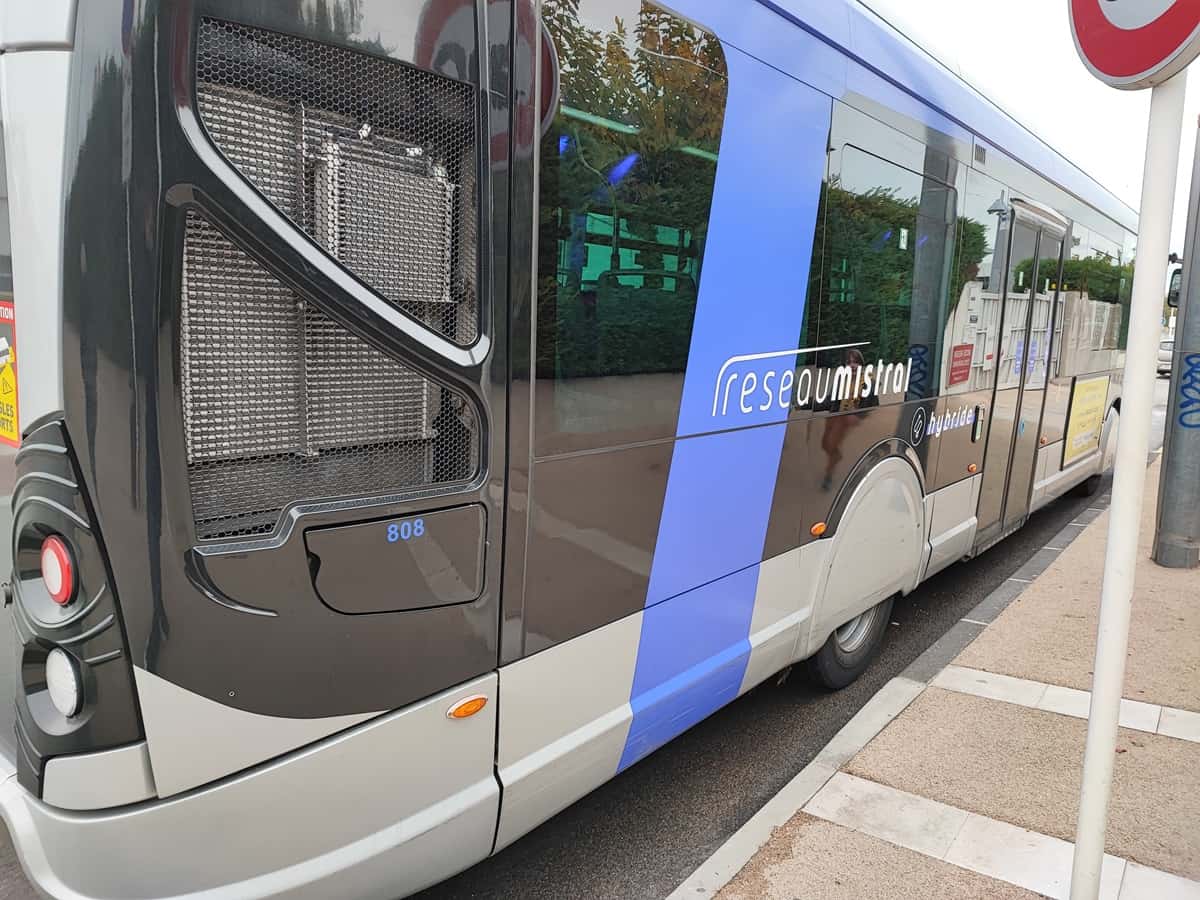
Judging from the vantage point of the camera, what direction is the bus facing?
facing away from the viewer and to the right of the viewer
